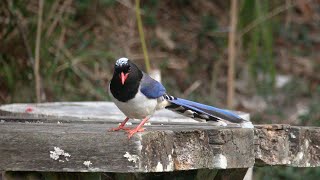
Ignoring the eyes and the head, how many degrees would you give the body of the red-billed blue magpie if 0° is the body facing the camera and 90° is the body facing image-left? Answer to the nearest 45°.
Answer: approximately 45°

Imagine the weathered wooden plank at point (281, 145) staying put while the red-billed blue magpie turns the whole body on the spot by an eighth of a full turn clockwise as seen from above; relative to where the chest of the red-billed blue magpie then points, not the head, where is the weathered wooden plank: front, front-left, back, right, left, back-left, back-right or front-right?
back
